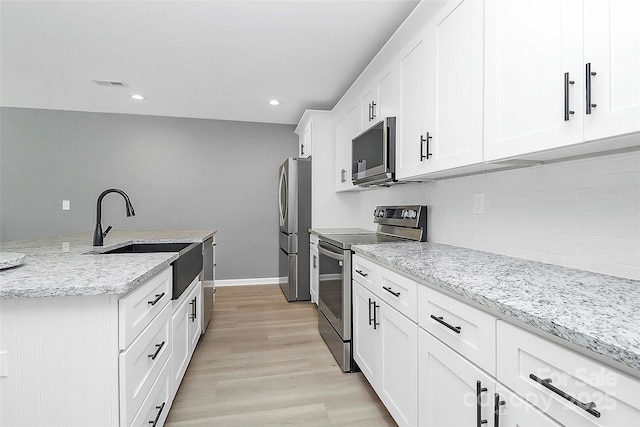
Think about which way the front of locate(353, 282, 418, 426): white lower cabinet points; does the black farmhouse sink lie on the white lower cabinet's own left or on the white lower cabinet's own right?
on the white lower cabinet's own right

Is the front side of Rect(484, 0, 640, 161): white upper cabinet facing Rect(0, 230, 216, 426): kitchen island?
yes

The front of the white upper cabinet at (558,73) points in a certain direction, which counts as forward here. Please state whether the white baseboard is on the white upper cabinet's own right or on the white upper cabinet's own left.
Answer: on the white upper cabinet's own right

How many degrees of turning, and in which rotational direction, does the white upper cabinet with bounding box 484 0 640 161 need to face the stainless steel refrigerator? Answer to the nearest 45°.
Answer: approximately 90° to its right

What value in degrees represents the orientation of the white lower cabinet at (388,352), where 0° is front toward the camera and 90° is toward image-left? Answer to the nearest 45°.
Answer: approximately 45°

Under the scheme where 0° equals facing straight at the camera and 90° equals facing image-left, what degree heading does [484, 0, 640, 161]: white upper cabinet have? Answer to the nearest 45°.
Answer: approximately 45°

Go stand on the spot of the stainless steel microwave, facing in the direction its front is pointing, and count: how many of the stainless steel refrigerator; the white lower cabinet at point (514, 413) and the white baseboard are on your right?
2

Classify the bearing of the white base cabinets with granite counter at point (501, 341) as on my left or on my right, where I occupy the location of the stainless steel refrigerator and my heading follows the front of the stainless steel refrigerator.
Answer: on my left
